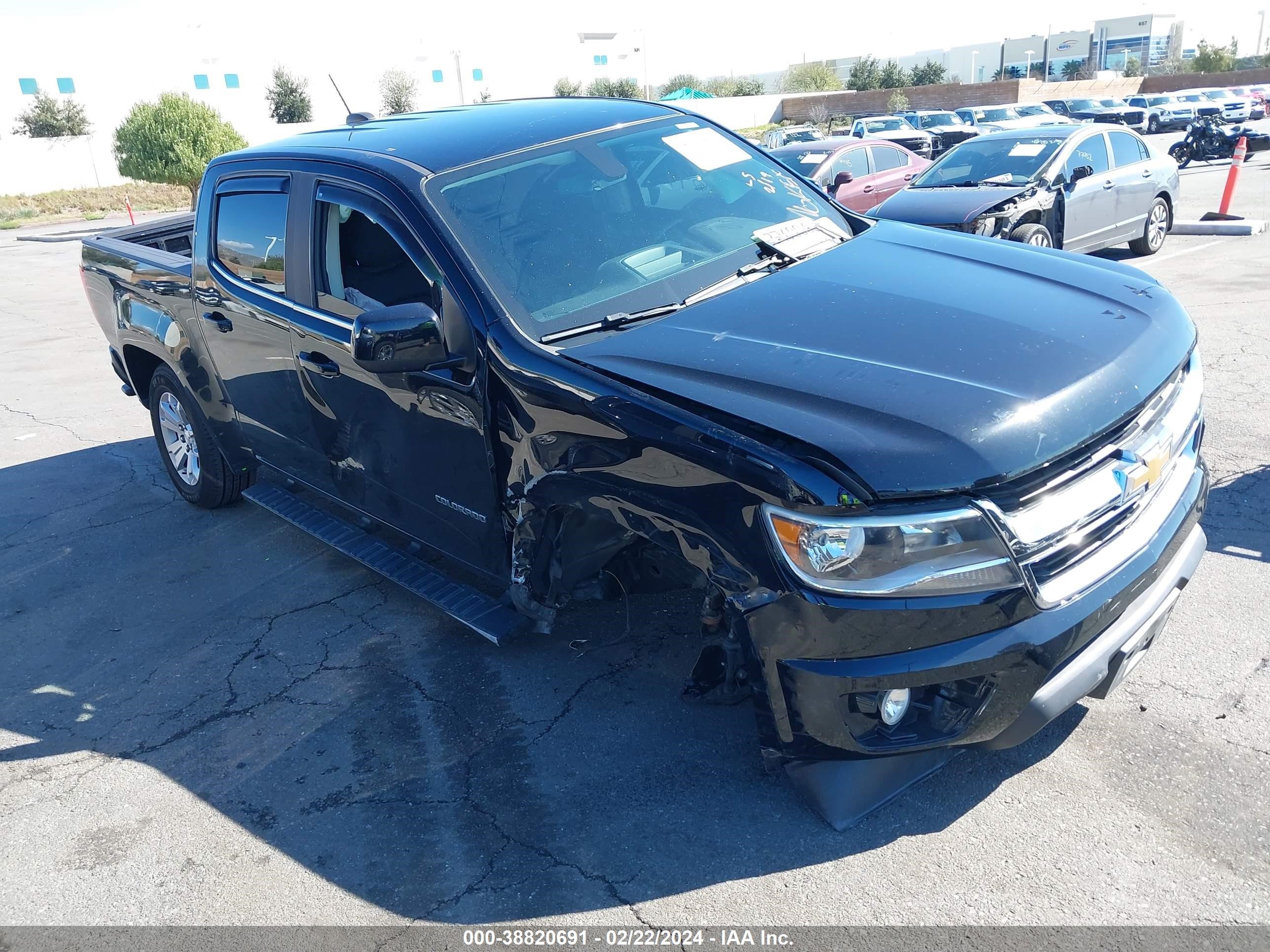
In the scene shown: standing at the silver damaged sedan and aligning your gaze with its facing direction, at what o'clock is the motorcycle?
The motorcycle is roughly at 5 o'clock from the silver damaged sedan.

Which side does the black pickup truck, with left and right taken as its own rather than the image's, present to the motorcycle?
left

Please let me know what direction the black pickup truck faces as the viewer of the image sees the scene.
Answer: facing the viewer and to the right of the viewer

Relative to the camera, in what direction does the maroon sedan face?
facing the viewer and to the left of the viewer

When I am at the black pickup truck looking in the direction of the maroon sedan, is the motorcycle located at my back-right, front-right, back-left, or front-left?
front-right

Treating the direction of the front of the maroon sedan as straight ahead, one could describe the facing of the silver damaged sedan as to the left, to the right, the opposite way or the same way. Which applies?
the same way

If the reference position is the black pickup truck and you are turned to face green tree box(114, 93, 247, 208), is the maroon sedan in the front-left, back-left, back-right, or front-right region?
front-right

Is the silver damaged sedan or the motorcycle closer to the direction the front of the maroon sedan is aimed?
the silver damaged sedan

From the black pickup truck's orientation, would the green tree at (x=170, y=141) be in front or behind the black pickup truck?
behind

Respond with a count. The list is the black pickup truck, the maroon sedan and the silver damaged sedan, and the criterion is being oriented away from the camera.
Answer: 0

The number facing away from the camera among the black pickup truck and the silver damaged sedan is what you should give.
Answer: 0

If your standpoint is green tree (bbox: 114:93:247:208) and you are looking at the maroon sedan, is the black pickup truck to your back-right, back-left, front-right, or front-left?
front-right

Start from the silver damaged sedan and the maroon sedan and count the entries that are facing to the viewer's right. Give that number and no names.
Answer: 0

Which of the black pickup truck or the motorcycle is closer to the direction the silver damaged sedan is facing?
the black pickup truck

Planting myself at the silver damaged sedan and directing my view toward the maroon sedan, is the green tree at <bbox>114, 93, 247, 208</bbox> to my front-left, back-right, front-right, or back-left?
front-left
